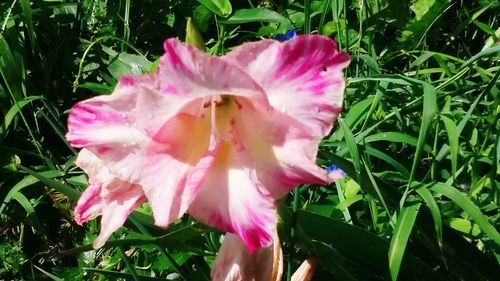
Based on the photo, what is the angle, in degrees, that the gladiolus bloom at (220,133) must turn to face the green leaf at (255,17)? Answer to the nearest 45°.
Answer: approximately 180°

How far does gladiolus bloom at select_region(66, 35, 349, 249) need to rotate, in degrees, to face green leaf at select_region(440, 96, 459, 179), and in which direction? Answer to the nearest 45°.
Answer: approximately 135° to its left

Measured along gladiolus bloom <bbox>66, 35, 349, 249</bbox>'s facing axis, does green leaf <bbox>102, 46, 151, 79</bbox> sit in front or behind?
behind

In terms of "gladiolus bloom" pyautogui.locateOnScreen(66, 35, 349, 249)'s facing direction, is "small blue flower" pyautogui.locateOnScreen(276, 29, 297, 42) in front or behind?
behind

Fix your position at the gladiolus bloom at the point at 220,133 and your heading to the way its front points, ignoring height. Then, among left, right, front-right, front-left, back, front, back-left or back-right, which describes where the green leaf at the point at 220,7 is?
back

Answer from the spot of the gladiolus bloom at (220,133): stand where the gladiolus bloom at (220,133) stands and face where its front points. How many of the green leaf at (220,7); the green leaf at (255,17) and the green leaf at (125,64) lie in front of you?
0

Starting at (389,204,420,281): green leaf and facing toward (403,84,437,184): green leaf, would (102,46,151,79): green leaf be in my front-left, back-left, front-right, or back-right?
front-left

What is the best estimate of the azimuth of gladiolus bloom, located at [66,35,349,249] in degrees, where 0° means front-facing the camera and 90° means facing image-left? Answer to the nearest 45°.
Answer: approximately 0°
